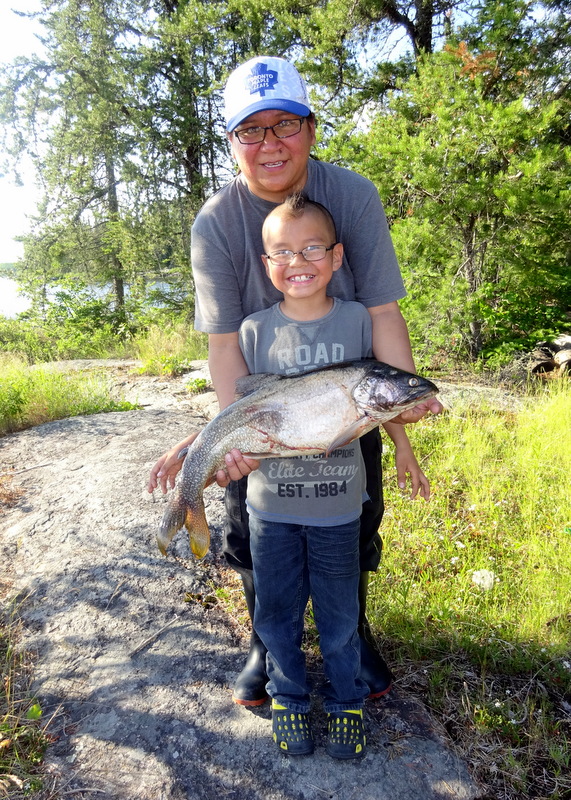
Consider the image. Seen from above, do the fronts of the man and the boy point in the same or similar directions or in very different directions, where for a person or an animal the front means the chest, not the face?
same or similar directions

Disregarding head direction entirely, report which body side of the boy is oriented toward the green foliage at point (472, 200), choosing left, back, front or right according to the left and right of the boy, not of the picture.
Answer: back

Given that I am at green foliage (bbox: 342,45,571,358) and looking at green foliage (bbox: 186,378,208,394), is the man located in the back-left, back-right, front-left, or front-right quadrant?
front-left

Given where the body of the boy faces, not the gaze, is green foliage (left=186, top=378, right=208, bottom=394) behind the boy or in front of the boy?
behind

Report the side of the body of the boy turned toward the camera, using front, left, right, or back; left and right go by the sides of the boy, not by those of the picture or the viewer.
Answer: front

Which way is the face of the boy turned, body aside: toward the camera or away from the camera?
toward the camera

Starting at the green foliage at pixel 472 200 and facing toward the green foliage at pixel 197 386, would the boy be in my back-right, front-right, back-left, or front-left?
front-left

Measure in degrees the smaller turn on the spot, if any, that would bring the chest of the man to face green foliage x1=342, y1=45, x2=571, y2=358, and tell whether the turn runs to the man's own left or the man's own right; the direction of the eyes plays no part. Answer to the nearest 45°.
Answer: approximately 135° to the man's own left

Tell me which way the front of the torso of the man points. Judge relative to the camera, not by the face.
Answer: toward the camera
